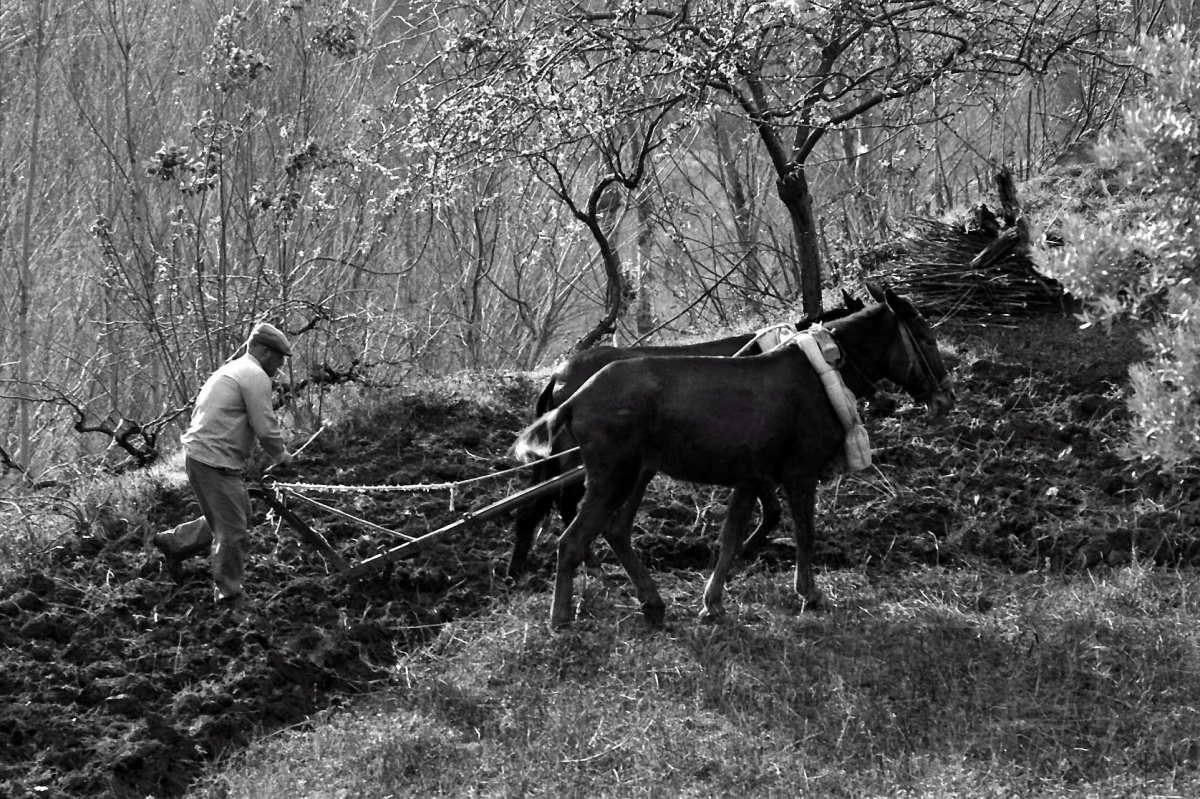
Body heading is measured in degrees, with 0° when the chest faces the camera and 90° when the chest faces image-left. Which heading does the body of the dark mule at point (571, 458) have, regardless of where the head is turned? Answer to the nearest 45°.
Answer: approximately 270°

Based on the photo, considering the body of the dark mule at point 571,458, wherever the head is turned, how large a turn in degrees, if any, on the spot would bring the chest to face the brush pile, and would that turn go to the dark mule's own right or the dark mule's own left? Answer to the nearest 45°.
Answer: approximately 45° to the dark mule's own left

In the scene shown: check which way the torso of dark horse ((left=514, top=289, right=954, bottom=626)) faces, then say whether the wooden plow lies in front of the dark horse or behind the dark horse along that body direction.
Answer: behind

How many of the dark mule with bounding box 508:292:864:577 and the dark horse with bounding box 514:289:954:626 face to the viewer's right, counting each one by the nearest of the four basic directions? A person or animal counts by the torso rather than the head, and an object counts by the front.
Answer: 2

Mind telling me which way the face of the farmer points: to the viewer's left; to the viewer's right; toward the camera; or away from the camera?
to the viewer's right

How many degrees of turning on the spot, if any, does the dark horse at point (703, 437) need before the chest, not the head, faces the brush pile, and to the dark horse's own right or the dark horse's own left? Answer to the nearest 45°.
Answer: approximately 45° to the dark horse's own left

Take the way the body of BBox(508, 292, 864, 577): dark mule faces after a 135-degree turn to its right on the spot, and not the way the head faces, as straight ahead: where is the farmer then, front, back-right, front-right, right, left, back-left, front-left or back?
front

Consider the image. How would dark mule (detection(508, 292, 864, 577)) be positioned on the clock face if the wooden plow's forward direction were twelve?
The dark mule is roughly at 11 o'clock from the wooden plow.

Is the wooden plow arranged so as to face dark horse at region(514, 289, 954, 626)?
yes

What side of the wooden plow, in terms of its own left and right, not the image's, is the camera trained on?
right

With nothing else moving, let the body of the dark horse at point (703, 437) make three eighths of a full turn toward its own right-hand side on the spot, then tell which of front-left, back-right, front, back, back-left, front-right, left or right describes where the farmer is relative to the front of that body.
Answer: front-right

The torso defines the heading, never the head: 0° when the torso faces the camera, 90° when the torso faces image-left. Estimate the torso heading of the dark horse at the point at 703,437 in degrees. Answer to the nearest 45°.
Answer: approximately 270°

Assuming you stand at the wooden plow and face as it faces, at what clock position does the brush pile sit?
The brush pile is roughly at 11 o'clock from the wooden plow.

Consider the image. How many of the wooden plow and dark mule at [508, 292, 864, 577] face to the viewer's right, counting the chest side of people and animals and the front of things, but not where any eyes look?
2
